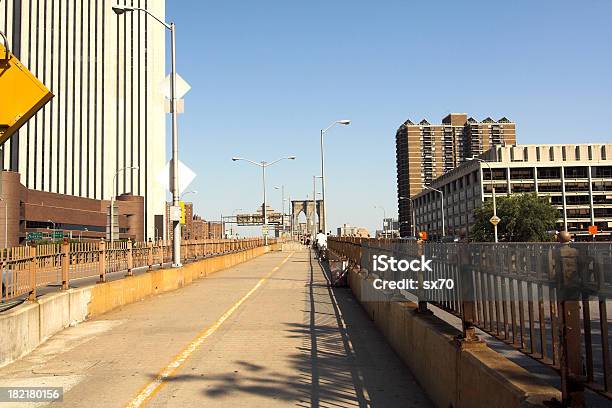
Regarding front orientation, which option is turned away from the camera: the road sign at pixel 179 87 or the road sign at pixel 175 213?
the road sign at pixel 179 87

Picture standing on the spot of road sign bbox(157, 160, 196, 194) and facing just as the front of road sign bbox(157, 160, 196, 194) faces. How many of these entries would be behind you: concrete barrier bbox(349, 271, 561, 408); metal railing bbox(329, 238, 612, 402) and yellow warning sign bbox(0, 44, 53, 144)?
3

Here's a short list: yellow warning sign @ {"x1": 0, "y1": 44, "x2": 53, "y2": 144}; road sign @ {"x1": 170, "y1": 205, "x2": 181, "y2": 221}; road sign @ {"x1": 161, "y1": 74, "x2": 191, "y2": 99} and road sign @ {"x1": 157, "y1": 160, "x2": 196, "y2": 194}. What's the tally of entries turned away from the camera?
2

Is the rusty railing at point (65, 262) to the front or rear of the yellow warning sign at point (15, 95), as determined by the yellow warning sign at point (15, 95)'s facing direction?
to the rear

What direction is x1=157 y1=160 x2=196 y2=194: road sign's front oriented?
away from the camera

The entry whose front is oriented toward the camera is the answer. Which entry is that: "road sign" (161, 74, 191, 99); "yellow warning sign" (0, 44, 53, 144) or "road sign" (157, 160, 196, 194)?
the yellow warning sign

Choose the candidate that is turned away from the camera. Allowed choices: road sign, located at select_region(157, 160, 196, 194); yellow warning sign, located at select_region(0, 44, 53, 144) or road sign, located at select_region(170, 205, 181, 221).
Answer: road sign, located at select_region(157, 160, 196, 194)

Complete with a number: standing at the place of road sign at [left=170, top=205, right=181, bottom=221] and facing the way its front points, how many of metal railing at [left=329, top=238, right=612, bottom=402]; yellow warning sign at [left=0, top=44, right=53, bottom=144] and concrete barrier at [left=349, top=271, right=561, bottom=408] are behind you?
0

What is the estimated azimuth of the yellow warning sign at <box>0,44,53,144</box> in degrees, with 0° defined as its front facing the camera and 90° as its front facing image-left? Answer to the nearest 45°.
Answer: approximately 0°

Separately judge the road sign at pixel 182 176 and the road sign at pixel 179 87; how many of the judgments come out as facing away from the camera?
2

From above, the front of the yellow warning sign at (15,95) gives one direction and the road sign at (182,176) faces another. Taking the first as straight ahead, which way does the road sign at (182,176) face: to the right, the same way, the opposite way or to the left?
the opposite way

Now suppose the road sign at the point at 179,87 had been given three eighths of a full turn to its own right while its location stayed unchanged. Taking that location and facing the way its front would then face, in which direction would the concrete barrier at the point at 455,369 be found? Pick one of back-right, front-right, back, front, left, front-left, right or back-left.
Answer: front-right

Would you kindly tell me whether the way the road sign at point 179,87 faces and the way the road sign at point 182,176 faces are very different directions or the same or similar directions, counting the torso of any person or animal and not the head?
same or similar directions

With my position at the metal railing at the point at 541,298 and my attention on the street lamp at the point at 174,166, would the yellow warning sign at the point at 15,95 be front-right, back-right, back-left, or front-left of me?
front-left

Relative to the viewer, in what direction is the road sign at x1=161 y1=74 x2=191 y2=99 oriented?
away from the camera

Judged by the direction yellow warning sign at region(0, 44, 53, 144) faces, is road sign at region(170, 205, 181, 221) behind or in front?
behind
